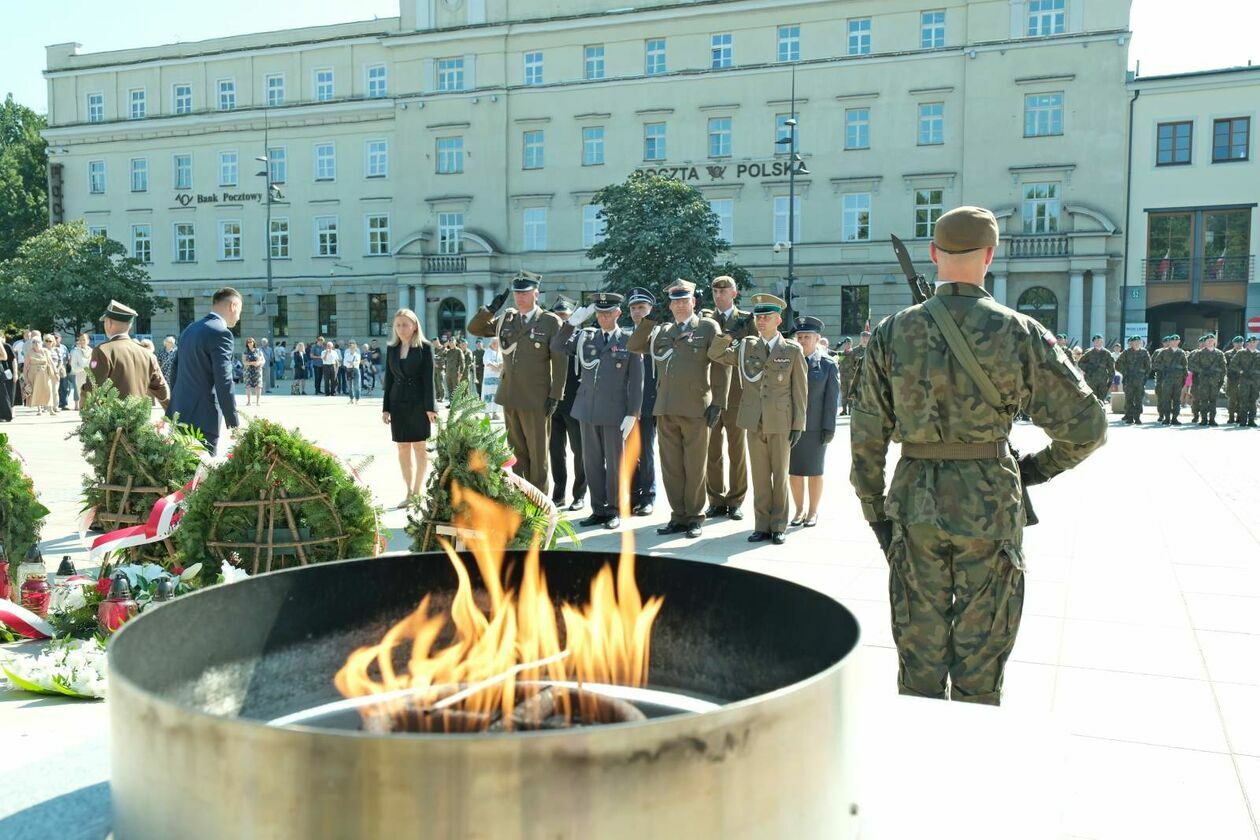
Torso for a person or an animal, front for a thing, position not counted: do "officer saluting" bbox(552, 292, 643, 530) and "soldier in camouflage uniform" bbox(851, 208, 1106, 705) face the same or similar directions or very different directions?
very different directions

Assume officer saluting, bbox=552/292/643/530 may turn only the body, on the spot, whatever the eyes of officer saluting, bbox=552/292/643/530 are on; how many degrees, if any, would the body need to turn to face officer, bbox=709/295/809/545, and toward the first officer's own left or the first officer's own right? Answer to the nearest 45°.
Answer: approximately 45° to the first officer's own left

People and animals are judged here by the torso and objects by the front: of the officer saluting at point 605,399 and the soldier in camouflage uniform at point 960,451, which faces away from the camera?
the soldier in camouflage uniform

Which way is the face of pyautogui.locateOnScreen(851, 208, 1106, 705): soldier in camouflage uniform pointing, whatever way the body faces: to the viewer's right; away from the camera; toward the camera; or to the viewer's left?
away from the camera

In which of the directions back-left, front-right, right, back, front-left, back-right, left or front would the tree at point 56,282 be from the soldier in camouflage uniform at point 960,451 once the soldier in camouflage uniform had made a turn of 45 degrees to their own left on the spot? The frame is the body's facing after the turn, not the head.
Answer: front

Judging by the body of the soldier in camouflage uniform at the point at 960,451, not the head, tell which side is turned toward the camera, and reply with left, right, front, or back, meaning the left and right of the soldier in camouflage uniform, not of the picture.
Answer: back

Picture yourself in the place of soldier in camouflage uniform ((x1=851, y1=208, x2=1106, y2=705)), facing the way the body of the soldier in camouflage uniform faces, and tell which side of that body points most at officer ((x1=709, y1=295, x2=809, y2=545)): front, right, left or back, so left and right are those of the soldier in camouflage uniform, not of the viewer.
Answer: front

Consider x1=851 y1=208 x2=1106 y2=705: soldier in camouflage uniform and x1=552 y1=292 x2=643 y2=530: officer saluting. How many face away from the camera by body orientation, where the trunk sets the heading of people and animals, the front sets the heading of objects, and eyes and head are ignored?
1

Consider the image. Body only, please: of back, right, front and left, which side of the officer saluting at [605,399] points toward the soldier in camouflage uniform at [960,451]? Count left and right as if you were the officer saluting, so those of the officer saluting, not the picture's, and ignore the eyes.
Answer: front

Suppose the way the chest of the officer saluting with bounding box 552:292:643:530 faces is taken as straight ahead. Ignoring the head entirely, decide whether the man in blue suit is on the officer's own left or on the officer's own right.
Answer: on the officer's own right

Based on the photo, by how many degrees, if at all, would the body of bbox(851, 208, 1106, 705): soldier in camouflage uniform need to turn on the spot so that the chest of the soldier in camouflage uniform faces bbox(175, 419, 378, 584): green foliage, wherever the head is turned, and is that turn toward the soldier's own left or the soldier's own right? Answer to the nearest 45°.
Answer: approximately 90° to the soldier's own left

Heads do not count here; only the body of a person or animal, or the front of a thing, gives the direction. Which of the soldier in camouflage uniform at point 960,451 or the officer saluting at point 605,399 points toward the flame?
the officer saluting

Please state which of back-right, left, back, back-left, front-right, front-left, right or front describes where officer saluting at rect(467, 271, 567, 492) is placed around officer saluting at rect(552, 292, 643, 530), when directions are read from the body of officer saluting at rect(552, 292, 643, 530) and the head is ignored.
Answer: back-right

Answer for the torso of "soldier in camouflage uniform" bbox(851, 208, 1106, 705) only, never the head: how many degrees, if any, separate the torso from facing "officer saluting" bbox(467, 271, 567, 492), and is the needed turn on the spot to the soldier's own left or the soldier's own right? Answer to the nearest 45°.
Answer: approximately 45° to the soldier's own left
